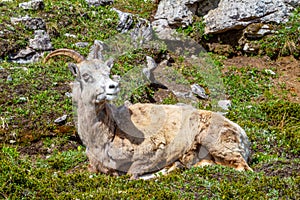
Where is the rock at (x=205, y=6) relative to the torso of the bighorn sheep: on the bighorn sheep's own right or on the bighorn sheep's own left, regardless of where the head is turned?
on the bighorn sheep's own right

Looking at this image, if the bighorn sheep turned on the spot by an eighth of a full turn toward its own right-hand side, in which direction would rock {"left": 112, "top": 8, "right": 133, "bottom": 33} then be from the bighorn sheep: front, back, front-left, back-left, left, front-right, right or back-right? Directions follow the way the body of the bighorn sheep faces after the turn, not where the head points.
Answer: front-right

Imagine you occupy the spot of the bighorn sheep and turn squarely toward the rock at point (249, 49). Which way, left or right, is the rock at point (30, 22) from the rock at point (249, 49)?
left

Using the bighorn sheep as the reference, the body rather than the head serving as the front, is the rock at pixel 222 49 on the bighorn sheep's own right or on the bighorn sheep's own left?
on the bighorn sheep's own right

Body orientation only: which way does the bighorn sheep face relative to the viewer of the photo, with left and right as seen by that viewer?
facing to the left of the viewer

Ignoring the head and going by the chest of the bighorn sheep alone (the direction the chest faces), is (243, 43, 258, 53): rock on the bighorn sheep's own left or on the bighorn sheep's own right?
on the bighorn sheep's own right

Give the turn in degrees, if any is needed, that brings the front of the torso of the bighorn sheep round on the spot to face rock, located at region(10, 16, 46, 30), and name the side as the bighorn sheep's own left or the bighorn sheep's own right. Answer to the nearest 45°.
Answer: approximately 45° to the bighorn sheep's own right

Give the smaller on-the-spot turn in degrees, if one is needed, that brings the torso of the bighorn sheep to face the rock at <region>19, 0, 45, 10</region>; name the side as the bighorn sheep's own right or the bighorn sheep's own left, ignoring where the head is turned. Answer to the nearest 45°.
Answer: approximately 45° to the bighorn sheep's own right

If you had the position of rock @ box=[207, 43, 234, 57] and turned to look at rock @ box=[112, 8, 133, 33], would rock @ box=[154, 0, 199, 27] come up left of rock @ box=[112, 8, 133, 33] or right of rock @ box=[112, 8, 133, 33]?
right

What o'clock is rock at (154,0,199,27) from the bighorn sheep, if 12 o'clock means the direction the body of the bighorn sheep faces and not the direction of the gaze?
The rock is roughly at 3 o'clock from the bighorn sheep.

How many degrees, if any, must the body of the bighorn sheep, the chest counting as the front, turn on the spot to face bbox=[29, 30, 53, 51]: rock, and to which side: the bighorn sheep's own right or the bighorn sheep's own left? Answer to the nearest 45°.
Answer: approximately 45° to the bighorn sheep's own right
